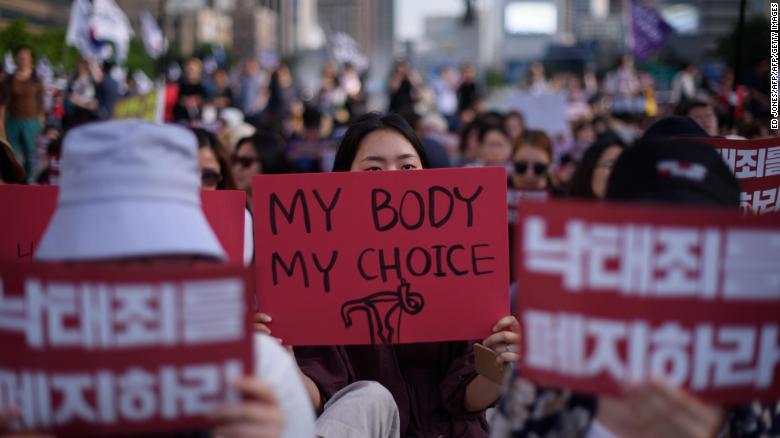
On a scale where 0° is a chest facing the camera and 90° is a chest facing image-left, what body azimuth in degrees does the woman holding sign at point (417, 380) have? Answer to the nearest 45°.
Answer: approximately 0°

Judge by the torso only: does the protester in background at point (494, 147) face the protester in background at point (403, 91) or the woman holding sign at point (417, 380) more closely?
the woman holding sign

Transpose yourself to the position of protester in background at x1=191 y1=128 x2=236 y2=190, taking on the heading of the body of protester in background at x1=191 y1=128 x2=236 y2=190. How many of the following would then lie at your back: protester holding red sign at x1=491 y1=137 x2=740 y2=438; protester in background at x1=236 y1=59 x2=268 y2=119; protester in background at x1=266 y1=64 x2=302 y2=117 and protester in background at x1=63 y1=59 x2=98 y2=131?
3

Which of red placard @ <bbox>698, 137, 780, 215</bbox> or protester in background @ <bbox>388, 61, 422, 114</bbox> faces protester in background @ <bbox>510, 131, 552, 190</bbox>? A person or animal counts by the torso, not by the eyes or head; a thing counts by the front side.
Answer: protester in background @ <bbox>388, 61, 422, 114</bbox>

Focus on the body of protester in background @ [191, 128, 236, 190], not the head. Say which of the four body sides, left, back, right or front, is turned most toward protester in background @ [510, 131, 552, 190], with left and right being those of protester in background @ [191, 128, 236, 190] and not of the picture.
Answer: left

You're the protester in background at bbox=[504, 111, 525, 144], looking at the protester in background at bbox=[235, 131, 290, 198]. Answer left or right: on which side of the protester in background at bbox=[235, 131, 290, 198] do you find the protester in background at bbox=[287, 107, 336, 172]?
right

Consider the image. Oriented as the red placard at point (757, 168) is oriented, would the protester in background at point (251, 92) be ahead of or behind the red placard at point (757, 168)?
behind

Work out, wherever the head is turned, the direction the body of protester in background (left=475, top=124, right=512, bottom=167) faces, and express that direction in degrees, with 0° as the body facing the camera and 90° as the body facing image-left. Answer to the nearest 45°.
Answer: approximately 0°

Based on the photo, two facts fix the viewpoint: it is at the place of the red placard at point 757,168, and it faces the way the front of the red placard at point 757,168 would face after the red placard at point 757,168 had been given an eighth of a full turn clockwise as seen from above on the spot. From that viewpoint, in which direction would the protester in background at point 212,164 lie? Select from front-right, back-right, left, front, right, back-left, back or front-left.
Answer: front-right
